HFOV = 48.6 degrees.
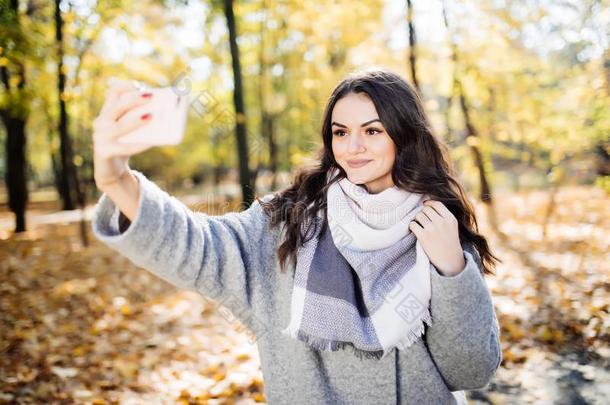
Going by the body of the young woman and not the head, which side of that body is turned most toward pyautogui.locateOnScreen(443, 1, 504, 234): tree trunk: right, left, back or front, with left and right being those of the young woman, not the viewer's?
back

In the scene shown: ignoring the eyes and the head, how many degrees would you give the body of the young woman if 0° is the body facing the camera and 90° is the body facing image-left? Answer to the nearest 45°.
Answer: approximately 0°

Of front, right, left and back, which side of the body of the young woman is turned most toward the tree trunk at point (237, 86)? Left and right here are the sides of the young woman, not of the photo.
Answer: back
